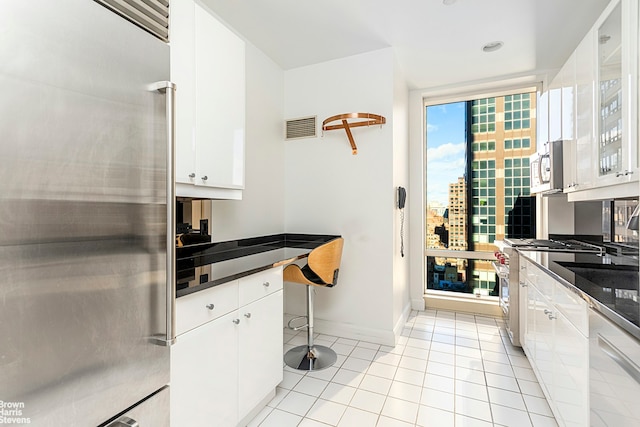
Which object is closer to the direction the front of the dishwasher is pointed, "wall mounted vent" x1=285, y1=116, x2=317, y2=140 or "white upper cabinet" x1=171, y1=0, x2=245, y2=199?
the white upper cabinet

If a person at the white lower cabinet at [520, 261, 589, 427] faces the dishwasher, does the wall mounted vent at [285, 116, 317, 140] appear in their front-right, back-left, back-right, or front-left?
back-right

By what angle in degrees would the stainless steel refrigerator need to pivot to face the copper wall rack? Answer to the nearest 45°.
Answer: approximately 90° to its left

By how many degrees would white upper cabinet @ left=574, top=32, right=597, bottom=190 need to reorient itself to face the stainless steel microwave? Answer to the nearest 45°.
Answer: approximately 90° to its right

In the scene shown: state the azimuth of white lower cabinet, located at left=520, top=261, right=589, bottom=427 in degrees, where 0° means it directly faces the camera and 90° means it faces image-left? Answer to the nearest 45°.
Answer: approximately 90°

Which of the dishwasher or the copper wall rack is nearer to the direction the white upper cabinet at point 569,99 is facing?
the copper wall rack

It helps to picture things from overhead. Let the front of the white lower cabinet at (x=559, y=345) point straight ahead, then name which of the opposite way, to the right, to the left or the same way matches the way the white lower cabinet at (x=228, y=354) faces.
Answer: the opposite way

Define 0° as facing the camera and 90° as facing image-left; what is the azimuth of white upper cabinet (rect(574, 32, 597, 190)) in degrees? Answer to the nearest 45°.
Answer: approximately 90°

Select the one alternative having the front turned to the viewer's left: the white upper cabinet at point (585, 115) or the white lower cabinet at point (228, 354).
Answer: the white upper cabinet

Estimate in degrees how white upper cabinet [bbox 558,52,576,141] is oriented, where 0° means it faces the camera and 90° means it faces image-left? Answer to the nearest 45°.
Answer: approximately 90°
